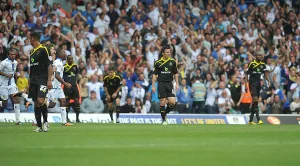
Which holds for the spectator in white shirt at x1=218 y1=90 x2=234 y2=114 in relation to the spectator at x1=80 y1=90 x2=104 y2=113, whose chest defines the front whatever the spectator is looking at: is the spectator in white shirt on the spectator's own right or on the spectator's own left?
on the spectator's own left

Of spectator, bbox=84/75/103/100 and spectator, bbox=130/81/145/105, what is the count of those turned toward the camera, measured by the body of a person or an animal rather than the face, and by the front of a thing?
2

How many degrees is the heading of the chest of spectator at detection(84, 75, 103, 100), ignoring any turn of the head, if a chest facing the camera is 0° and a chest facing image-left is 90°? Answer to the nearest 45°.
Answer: approximately 0°

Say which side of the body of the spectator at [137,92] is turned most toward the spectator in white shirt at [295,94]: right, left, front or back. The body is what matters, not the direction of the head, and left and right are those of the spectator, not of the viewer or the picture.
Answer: left

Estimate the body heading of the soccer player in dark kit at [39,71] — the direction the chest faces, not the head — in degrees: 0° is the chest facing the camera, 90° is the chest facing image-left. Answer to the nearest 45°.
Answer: approximately 45°

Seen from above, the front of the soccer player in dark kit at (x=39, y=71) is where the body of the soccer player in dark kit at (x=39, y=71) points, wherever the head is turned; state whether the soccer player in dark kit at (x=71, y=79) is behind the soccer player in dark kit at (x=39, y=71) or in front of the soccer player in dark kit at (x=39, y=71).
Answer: behind
